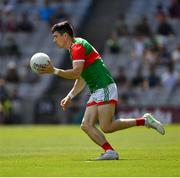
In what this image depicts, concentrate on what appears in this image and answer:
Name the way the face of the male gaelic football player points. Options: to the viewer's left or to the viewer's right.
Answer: to the viewer's left

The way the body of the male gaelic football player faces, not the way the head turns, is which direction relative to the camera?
to the viewer's left
